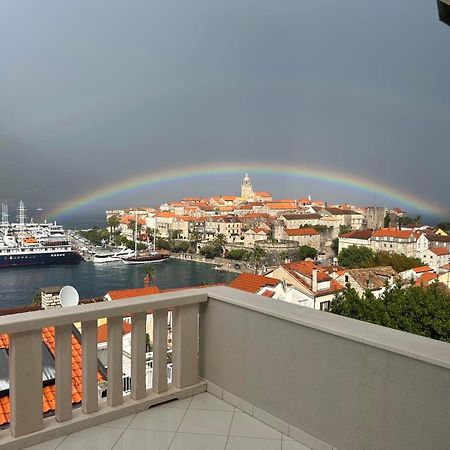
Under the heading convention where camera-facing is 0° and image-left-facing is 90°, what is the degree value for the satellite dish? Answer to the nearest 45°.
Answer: approximately 0°

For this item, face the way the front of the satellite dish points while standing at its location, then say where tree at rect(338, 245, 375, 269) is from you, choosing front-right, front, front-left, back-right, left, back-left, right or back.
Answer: back-left

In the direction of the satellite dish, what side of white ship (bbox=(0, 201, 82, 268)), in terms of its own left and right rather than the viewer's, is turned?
left

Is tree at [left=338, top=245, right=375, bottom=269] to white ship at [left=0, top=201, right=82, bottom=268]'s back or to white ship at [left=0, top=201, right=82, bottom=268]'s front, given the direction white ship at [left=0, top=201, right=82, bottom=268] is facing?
to the back
